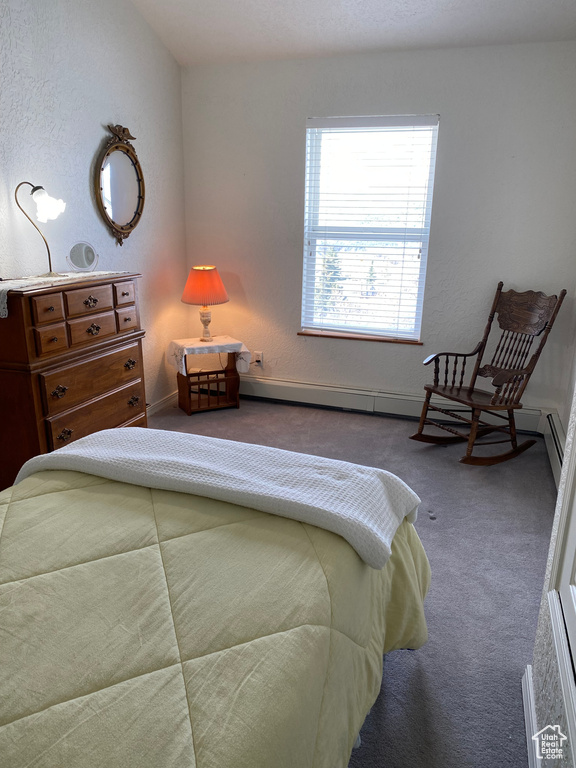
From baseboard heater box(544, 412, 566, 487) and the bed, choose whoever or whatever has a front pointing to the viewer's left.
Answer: the baseboard heater

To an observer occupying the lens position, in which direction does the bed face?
facing away from the viewer and to the right of the viewer

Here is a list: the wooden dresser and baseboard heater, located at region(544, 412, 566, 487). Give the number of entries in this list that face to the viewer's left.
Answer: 1

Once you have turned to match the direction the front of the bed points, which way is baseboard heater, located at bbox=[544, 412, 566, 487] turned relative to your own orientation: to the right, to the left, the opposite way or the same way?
to the left

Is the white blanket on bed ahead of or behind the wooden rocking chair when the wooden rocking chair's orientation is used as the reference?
ahead

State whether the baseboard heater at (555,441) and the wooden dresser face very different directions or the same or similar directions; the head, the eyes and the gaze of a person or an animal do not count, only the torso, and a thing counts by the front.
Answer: very different directions

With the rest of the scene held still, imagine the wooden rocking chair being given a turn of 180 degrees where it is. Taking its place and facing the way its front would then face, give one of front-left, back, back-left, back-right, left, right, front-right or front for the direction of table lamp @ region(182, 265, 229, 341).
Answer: back-left

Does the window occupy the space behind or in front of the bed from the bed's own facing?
in front

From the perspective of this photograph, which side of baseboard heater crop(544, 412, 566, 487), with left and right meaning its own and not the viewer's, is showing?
left

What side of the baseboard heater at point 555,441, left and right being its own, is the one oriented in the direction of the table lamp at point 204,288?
front

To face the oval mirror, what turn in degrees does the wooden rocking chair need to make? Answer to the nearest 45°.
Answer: approximately 45° to its right

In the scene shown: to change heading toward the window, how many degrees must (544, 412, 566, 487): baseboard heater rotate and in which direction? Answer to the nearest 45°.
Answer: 0° — it already faces it
